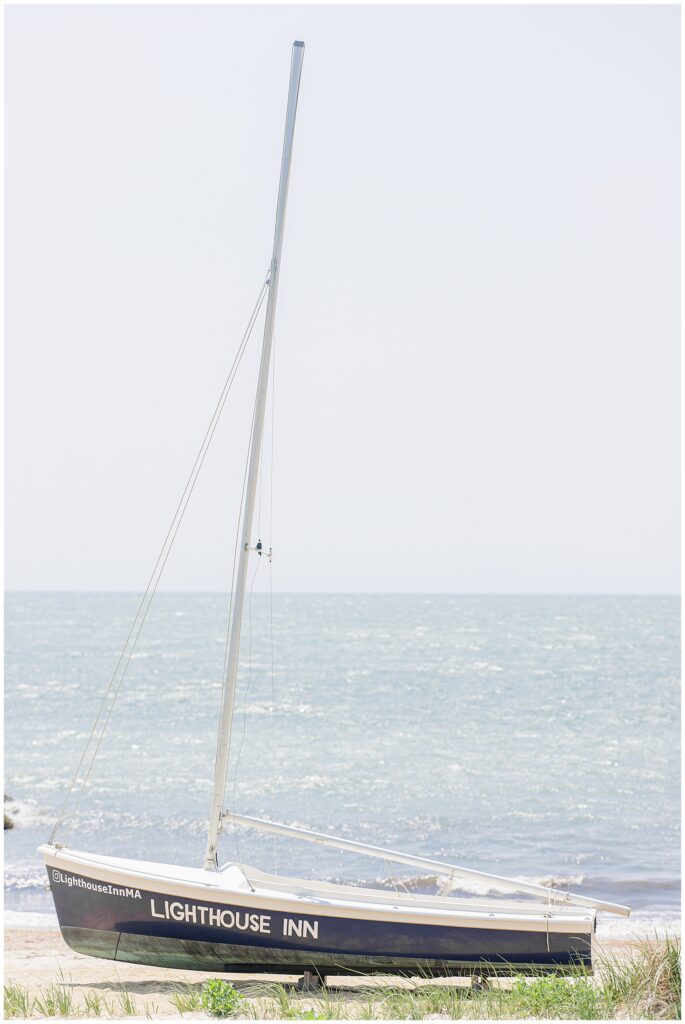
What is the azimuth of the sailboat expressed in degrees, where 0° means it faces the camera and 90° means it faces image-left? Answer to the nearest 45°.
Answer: approximately 90°
